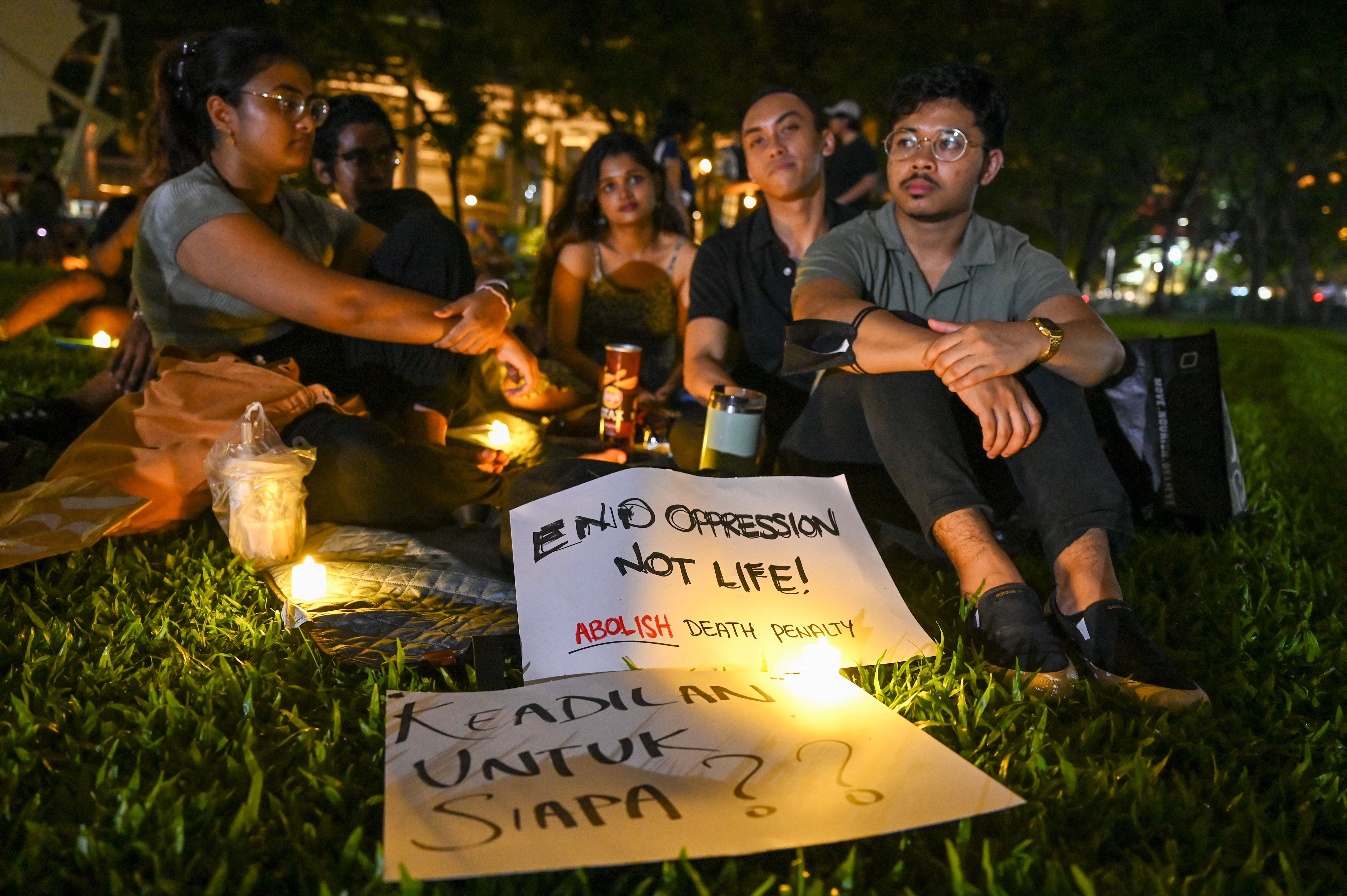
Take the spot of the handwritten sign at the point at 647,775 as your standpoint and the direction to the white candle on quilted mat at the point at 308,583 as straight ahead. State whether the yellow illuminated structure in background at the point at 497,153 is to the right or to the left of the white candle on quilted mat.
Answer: right

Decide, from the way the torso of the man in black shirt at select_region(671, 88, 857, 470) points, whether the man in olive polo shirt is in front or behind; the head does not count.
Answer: in front

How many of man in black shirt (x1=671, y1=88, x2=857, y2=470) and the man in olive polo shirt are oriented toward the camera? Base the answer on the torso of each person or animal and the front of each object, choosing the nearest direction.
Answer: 2

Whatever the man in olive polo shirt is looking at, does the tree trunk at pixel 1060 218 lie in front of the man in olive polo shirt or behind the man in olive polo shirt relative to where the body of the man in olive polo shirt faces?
behind

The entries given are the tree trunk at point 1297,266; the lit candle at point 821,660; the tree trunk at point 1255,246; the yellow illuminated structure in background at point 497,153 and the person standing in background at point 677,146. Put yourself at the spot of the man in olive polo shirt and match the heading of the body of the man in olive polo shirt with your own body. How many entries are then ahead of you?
1

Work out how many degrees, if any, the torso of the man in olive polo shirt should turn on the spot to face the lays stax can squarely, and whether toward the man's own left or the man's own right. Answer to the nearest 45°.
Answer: approximately 135° to the man's own right

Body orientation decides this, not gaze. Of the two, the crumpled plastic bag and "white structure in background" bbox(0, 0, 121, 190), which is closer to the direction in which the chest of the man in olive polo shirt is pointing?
the crumpled plastic bag

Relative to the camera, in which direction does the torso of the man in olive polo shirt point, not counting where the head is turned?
toward the camera

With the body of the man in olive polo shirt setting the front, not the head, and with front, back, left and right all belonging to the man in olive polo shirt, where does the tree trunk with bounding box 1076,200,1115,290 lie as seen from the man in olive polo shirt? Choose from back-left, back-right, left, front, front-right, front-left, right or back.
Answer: back

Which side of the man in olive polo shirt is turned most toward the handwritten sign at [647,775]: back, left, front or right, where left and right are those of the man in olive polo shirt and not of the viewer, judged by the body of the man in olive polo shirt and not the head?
front

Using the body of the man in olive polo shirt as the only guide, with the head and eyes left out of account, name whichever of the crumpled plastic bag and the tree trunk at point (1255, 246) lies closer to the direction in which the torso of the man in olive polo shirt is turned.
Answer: the crumpled plastic bag

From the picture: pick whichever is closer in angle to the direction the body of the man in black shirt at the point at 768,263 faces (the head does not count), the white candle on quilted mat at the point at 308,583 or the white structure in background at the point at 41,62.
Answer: the white candle on quilted mat

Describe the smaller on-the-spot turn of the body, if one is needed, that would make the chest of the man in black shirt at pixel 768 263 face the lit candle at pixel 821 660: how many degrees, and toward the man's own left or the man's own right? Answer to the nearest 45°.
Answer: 0° — they already face it

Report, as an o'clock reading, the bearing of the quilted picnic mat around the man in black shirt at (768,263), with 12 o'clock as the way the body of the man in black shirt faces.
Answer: The quilted picnic mat is roughly at 1 o'clock from the man in black shirt.

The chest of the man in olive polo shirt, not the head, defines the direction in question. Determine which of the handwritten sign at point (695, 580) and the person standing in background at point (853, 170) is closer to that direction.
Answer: the handwritten sign

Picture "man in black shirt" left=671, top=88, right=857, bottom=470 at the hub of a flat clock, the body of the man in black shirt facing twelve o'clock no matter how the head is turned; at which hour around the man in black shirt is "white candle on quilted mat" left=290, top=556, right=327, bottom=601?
The white candle on quilted mat is roughly at 1 o'clock from the man in black shirt.

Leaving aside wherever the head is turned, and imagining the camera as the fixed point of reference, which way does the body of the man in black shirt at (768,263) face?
toward the camera
